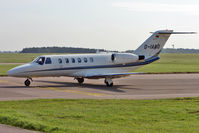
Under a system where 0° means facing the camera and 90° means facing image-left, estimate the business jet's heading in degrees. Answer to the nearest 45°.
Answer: approximately 45°
